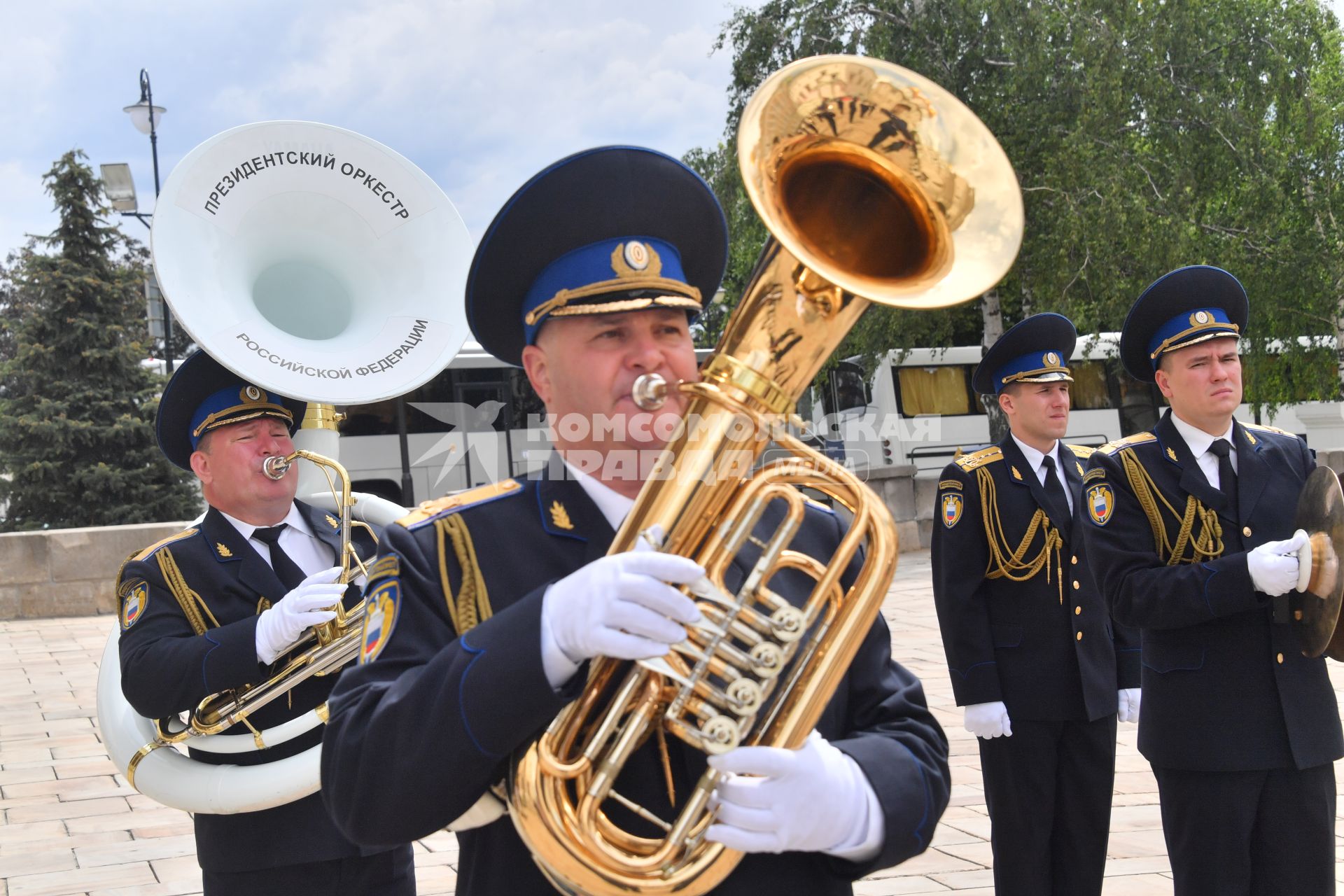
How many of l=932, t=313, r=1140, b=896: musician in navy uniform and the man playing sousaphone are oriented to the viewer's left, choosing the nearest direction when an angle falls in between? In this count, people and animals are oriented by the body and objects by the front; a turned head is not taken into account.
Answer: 0

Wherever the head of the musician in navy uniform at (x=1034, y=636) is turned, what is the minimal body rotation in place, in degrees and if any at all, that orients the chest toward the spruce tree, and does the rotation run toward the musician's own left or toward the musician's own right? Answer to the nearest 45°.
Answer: approximately 180°

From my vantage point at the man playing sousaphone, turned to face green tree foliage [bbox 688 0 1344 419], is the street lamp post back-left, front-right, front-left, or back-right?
front-left

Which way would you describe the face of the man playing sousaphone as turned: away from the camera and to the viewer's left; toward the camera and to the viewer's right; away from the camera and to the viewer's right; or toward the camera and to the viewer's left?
toward the camera and to the viewer's right

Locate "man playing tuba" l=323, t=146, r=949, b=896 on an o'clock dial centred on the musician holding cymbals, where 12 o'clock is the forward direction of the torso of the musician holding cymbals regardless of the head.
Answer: The man playing tuba is roughly at 2 o'clock from the musician holding cymbals.

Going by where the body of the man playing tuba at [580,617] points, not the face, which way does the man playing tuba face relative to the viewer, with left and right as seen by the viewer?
facing the viewer and to the right of the viewer

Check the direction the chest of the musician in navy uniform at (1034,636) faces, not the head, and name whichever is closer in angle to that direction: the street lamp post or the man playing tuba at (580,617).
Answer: the man playing tuba

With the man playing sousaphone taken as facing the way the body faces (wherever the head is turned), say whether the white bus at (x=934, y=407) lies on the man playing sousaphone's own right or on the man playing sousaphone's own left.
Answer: on the man playing sousaphone's own left

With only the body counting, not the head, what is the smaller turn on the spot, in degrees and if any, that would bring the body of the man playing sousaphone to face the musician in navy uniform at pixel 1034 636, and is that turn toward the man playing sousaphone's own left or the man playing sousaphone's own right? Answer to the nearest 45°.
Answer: approximately 45° to the man playing sousaphone's own left

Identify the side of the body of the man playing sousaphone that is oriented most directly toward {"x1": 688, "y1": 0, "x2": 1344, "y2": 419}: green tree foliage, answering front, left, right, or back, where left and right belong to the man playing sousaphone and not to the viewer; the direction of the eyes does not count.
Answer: left

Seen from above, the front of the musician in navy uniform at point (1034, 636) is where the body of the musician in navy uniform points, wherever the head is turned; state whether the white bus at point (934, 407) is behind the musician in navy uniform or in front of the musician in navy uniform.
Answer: behind

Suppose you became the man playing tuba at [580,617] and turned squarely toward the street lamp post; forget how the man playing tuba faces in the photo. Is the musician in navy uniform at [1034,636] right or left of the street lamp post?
right

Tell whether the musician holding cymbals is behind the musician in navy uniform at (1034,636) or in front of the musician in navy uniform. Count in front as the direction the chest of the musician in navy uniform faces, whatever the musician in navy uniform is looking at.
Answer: in front
